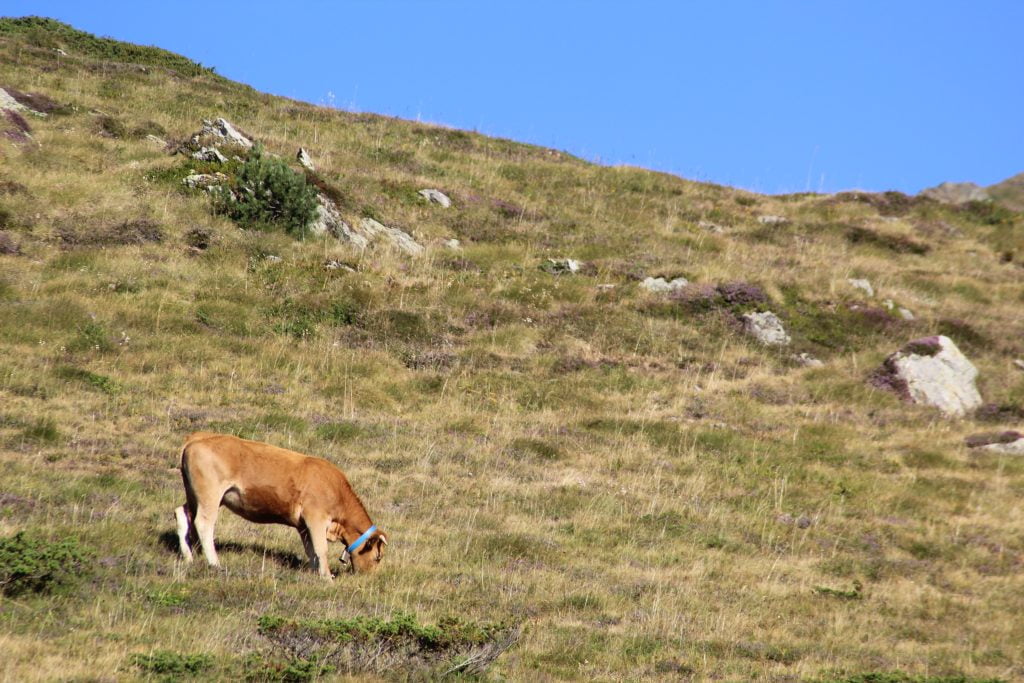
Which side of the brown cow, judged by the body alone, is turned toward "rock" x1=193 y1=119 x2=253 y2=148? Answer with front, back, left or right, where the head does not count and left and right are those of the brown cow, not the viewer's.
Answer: left

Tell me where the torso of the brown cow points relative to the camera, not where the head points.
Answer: to the viewer's right

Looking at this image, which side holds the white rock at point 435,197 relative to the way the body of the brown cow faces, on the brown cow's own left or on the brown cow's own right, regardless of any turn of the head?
on the brown cow's own left

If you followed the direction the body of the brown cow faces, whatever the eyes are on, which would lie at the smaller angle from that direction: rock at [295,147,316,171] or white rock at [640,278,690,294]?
the white rock

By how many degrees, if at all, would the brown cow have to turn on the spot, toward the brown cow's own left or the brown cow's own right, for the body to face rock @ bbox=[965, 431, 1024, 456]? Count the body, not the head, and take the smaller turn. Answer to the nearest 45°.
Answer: approximately 45° to the brown cow's own left

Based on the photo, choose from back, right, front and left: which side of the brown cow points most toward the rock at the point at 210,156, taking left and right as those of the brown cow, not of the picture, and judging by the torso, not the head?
left

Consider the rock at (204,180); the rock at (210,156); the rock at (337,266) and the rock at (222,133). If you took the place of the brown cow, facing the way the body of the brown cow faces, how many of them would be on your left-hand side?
4

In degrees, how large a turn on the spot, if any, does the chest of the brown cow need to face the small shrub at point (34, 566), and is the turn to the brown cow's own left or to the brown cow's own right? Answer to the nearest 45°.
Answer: approximately 135° to the brown cow's own right

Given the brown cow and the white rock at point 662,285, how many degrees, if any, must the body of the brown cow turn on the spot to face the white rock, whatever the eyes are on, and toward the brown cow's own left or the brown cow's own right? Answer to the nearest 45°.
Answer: approximately 45° to the brown cow's own left

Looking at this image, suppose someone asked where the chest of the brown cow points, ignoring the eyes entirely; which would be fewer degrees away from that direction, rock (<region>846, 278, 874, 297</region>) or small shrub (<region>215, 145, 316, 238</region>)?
the rock

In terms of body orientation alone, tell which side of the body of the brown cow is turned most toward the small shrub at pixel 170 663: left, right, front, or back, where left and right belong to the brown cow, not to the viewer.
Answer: right

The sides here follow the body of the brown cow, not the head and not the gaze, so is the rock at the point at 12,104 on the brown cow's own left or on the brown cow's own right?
on the brown cow's own left
